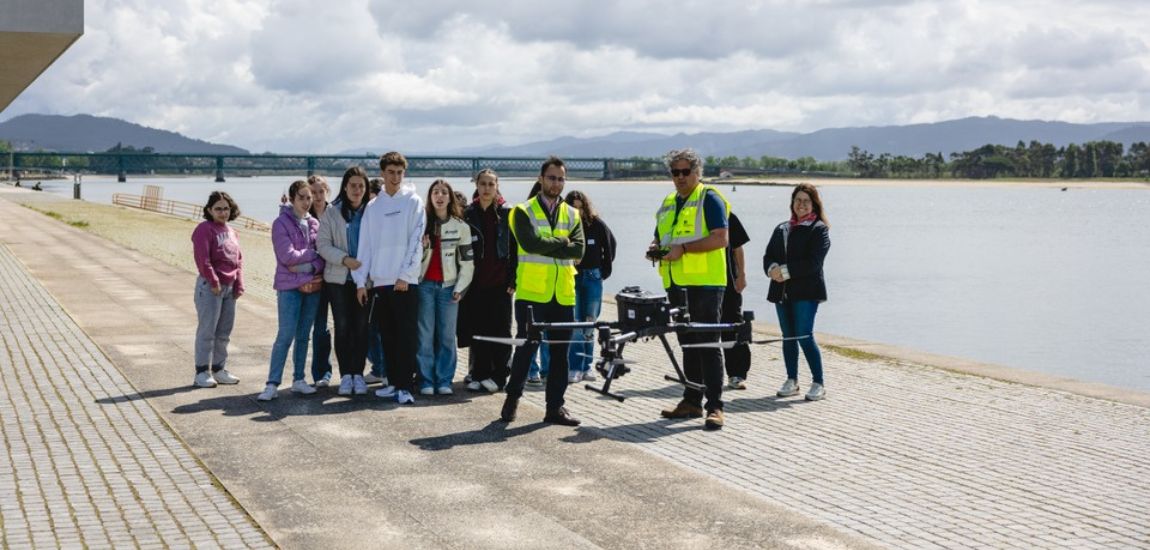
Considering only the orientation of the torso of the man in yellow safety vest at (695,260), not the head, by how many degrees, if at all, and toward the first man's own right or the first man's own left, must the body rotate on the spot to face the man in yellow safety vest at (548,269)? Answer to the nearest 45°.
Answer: approximately 45° to the first man's own right

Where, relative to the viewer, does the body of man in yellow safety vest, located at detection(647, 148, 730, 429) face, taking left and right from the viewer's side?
facing the viewer and to the left of the viewer
